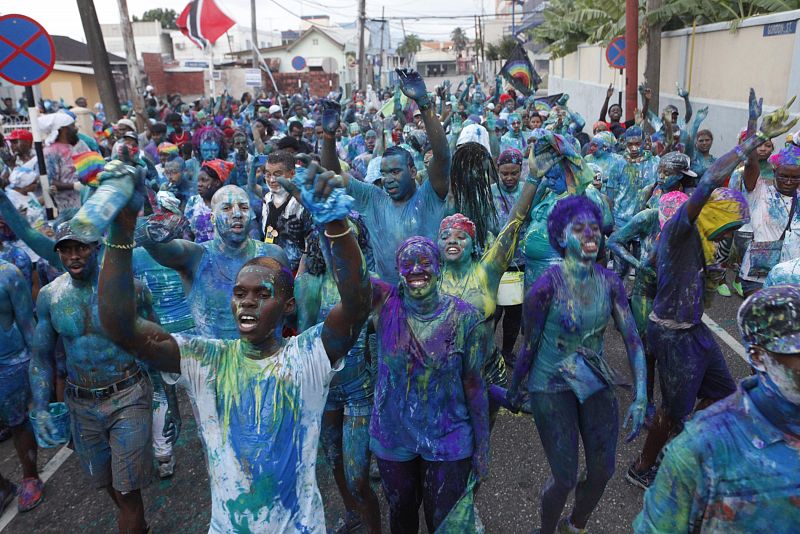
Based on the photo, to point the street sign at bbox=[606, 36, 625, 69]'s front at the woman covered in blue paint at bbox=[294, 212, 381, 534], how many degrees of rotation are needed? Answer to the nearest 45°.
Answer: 0° — it already faces them

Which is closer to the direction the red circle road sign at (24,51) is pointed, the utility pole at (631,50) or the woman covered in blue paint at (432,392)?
the woman covered in blue paint

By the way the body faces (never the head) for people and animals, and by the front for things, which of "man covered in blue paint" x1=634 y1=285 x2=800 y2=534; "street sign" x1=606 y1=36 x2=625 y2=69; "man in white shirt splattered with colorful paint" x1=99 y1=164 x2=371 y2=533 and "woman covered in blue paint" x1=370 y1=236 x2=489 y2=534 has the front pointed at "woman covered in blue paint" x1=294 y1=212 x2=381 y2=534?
the street sign

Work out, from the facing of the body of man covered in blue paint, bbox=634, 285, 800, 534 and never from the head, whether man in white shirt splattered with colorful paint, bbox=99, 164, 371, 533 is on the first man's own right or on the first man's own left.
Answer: on the first man's own right

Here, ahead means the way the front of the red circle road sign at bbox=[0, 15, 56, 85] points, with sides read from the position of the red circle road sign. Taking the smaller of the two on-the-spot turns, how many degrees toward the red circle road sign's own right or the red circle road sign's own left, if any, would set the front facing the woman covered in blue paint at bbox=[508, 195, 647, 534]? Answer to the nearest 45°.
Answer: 0° — it already faces them

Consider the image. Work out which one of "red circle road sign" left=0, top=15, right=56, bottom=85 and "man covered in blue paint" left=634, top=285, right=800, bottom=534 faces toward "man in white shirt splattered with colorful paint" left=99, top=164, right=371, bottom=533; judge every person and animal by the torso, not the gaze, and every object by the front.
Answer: the red circle road sign

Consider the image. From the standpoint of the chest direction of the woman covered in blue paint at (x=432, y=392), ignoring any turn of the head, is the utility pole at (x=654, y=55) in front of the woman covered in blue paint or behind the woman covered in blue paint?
behind

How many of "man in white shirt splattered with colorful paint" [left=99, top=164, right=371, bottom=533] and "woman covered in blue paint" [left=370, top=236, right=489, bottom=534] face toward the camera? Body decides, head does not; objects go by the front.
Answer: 2

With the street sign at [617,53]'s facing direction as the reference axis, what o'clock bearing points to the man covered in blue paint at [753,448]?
The man covered in blue paint is roughly at 12 o'clock from the street sign.

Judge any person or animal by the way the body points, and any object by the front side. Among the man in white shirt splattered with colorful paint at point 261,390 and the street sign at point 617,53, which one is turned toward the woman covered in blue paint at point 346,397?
the street sign
